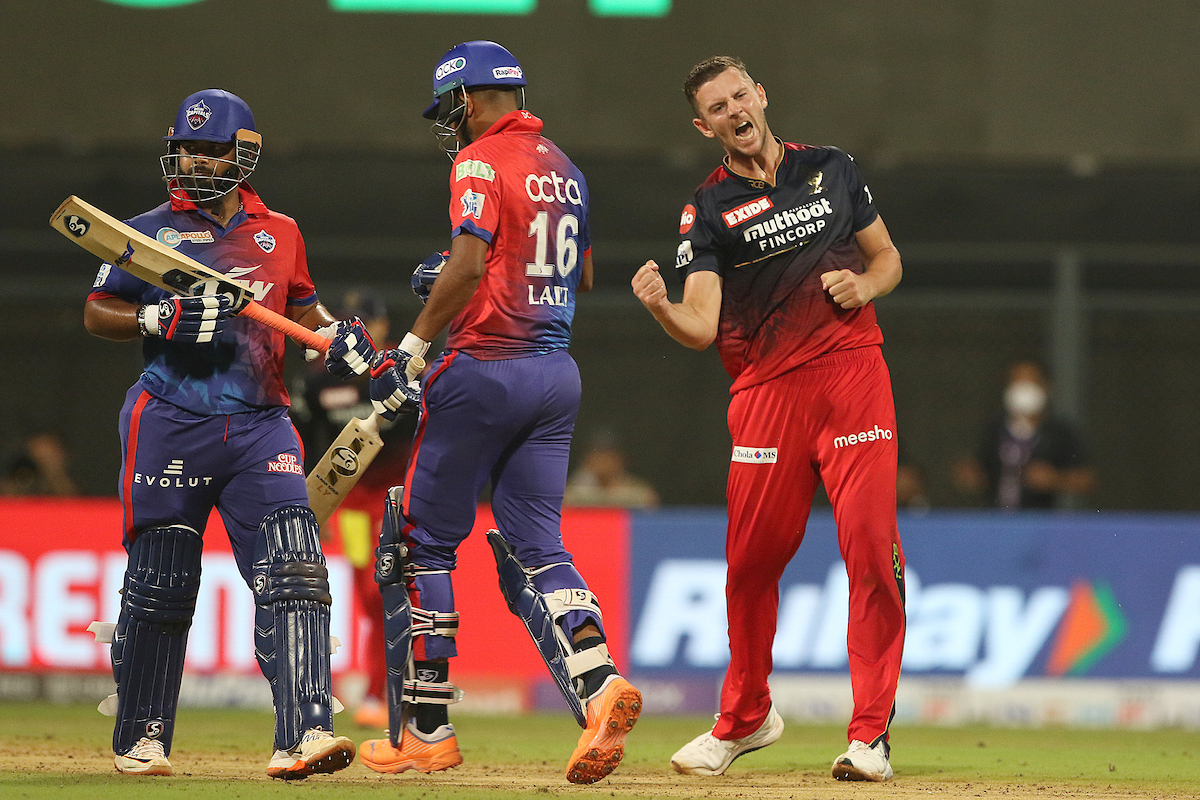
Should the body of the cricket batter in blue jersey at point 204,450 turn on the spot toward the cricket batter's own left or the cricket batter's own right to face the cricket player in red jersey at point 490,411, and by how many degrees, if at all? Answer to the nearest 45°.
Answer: approximately 90° to the cricket batter's own left

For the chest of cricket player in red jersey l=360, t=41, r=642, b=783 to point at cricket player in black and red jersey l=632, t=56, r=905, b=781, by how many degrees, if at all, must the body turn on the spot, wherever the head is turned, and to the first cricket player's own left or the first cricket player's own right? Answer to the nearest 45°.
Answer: approximately 135° to the first cricket player's own right

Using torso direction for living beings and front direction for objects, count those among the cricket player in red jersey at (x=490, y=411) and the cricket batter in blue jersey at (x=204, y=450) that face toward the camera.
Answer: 1

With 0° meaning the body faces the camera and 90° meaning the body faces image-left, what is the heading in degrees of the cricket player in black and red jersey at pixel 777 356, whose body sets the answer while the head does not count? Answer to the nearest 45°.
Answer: approximately 0°

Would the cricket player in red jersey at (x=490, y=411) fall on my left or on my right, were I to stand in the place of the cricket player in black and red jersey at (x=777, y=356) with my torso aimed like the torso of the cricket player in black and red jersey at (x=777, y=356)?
on my right

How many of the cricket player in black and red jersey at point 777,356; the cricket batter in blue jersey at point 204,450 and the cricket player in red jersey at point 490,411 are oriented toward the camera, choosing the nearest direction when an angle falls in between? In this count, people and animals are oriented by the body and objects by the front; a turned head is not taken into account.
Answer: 2

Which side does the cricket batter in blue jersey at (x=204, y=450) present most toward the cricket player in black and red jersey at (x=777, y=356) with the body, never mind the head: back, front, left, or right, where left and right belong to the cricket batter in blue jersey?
left

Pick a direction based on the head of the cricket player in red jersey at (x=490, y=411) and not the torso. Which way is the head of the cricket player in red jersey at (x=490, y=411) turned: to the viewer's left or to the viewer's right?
to the viewer's left

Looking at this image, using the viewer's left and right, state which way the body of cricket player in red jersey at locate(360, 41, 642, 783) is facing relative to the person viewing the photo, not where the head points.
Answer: facing away from the viewer and to the left of the viewer
